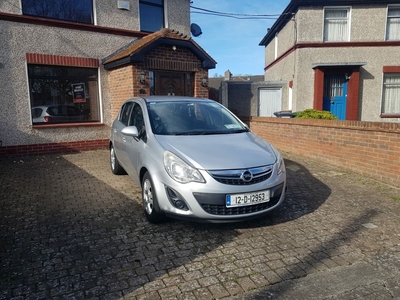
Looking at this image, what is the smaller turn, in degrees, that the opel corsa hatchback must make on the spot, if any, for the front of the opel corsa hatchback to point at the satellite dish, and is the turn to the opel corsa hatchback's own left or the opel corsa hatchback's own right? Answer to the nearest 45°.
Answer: approximately 135° to the opel corsa hatchback's own left

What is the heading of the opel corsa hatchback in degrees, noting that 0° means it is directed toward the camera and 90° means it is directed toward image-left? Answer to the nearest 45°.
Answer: approximately 315°

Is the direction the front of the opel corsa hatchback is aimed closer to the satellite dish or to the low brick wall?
the low brick wall

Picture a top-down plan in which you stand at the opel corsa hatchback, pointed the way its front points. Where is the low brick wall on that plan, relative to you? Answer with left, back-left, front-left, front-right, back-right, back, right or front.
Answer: left
